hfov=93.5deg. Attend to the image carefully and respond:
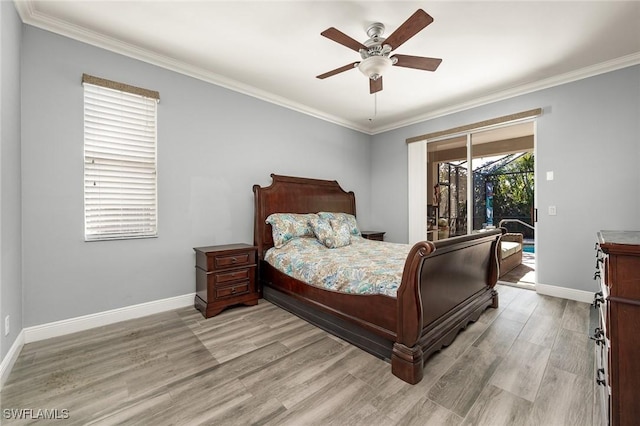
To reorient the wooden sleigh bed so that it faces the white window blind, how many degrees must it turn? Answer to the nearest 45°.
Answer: approximately 135° to its right

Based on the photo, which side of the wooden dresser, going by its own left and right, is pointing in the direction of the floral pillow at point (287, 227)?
front

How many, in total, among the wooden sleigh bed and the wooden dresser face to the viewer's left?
1

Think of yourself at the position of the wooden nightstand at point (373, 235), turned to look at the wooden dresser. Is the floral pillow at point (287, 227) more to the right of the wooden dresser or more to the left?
right

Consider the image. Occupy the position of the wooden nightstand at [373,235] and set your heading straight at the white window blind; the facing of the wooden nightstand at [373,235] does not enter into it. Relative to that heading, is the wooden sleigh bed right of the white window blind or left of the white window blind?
left

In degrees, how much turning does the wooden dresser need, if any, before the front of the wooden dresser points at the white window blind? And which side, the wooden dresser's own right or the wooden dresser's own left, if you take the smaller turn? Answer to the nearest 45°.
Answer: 0° — it already faces it

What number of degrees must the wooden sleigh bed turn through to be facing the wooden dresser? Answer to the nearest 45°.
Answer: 0° — it already faces it

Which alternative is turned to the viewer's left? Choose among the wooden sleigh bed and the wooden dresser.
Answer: the wooden dresser

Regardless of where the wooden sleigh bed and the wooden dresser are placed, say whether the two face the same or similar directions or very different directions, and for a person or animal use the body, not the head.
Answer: very different directions

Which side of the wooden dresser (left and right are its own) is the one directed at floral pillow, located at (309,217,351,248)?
front

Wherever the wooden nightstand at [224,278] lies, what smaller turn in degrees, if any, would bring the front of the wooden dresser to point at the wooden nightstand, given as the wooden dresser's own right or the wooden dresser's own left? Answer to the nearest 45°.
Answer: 0° — it already faces it

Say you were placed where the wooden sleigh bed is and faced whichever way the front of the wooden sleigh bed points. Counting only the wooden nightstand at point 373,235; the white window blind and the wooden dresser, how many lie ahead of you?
1

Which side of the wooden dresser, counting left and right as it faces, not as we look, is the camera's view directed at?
left

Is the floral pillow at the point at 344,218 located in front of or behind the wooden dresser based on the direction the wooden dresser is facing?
in front
